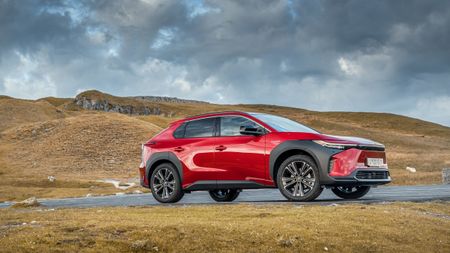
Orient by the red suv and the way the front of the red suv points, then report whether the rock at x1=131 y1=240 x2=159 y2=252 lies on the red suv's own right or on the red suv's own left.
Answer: on the red suv's own right

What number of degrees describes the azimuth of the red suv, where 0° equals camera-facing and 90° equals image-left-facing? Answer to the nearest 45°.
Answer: approximately 315°

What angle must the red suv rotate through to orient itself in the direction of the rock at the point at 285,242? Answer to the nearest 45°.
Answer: approximately 45° to its right
